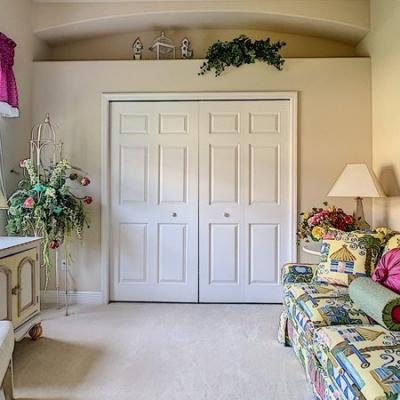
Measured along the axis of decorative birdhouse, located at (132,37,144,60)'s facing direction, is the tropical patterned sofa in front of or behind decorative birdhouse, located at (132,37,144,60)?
in front

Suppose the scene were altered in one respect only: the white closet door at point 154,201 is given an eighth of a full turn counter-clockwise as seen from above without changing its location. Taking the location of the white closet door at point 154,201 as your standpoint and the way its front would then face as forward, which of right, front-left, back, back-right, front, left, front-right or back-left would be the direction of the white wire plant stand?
back-right

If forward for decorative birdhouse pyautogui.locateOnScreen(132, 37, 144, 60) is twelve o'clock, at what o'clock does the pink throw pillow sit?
The pink throw pillow is roughly at 11 o'clock from the decorative birdhouse.

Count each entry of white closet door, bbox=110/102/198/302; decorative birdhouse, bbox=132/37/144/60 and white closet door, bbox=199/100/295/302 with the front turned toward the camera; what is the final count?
3

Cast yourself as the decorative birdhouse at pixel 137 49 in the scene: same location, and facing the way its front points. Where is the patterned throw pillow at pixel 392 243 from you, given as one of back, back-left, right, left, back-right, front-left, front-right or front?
front-left

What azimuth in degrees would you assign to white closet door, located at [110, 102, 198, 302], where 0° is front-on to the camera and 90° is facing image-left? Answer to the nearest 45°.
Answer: approximately 0°

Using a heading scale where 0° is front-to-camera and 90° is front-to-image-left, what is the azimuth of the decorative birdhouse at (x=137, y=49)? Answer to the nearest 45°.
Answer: approximately 0°

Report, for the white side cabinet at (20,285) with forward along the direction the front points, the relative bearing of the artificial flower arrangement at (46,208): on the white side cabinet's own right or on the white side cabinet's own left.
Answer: on the white side cabinet's own left

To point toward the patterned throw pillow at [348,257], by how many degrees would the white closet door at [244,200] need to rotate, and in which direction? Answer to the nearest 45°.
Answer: approximately 45° to its left

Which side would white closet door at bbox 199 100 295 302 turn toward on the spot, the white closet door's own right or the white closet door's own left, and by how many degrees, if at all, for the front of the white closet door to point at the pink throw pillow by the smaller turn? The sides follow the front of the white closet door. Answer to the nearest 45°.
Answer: approximately 45° to the white closet door's own left

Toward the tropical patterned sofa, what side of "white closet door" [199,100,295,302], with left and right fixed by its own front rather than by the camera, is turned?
front

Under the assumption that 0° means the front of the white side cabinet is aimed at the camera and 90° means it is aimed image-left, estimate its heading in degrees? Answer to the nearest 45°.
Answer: approximately 315°
